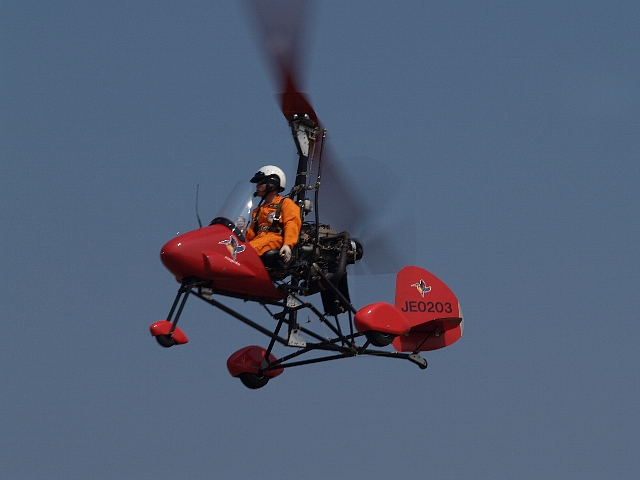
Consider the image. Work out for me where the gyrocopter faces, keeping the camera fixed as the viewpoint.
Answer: facing the viewer and to the left of the viewer

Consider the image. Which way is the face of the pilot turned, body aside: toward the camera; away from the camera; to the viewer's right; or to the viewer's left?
to the viewer's left
